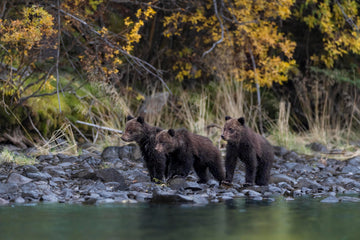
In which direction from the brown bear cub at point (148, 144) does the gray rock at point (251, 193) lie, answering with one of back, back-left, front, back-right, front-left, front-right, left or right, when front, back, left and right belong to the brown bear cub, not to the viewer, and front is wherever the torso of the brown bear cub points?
left

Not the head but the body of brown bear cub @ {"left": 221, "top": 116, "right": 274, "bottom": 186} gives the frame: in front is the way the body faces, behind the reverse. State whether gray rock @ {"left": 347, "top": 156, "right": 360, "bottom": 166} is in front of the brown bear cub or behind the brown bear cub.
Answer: behind

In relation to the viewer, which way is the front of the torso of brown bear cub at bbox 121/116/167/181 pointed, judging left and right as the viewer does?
facing the viewer and to the left of the viewer

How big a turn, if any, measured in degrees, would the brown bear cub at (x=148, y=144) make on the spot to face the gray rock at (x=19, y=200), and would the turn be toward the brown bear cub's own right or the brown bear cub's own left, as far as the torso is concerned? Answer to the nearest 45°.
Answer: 0° — it already faces it

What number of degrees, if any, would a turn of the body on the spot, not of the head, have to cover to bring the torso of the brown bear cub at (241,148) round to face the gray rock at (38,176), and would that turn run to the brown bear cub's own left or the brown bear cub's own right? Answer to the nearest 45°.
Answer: approximately 45° to the brown bear cub's own right

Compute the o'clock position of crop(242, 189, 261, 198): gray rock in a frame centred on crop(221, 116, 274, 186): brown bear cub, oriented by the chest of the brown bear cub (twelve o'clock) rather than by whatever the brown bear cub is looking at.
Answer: The gray rock is roughly at 10 o'clock from the brown bear cub.

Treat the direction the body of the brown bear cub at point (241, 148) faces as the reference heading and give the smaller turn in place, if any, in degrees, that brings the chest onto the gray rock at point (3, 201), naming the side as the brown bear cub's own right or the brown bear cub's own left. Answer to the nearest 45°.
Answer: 0° — it already faces it

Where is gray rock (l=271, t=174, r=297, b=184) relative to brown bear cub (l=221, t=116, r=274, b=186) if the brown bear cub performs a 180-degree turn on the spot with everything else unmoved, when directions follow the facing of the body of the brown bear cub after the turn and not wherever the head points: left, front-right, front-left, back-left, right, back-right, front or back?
front

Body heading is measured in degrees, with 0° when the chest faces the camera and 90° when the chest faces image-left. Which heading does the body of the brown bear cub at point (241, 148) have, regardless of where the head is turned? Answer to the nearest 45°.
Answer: approximately 45°

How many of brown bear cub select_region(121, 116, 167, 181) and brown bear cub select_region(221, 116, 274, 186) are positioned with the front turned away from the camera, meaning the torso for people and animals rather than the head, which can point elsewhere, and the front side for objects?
0
